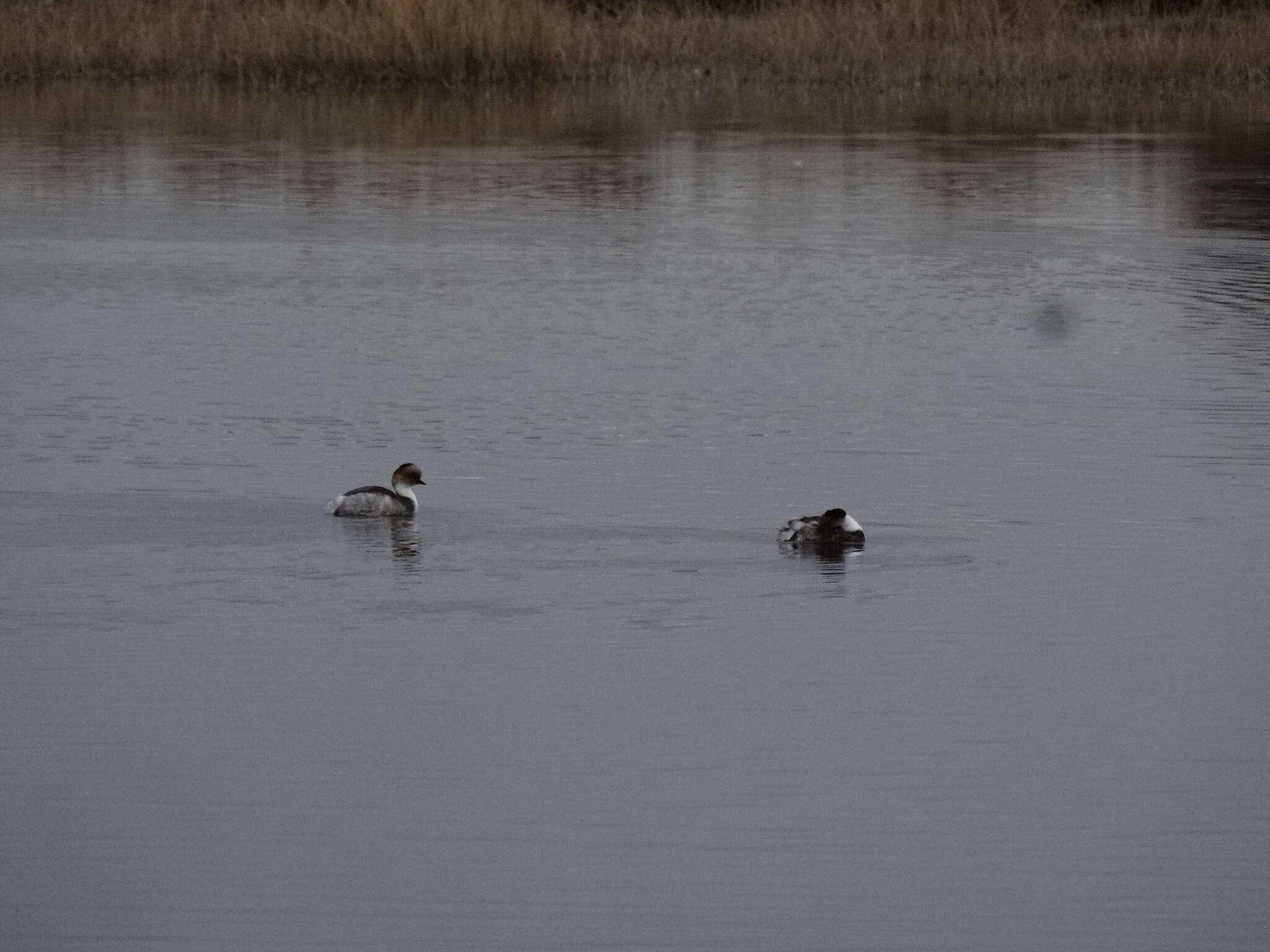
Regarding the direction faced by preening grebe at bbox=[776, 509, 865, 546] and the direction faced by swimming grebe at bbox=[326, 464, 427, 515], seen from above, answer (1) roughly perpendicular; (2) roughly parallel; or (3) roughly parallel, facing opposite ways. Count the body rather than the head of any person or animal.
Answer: roughly parallel

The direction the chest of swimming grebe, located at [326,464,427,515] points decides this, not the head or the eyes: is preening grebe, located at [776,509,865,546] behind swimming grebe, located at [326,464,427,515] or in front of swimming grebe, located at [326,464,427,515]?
in front

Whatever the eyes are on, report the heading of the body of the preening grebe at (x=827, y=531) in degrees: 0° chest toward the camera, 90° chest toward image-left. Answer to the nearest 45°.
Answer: approximately 270°

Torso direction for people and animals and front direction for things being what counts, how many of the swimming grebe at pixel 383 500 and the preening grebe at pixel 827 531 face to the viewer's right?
2

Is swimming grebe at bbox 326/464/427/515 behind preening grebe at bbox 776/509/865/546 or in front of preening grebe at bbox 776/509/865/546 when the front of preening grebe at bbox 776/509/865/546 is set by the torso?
behind

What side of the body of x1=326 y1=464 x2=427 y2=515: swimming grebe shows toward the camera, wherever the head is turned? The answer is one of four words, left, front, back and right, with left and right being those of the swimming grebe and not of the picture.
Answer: right
